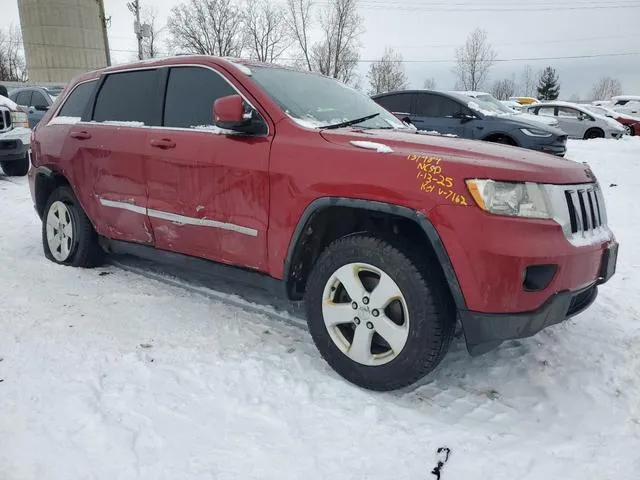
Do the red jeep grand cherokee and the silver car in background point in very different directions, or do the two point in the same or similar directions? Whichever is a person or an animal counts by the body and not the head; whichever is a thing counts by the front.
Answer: same or similar directions

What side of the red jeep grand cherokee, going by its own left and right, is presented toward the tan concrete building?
back

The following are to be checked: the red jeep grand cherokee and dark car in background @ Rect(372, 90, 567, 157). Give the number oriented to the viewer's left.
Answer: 0

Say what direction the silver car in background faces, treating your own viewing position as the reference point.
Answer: facing the viewer and to the right of the viewer

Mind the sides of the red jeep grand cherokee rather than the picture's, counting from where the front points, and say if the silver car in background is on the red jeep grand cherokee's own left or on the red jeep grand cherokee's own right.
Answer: on the red jeep grand cherokee's own left

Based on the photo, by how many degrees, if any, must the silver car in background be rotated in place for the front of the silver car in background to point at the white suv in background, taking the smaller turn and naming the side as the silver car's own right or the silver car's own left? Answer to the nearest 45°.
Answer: approximately 90° to the silver car's own right

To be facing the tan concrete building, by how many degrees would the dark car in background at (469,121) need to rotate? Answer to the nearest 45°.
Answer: approximately 180°

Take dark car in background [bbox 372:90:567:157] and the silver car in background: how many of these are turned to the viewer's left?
0

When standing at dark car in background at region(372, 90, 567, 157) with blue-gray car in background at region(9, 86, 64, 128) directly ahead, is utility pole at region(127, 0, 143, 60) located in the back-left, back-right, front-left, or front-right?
front-right

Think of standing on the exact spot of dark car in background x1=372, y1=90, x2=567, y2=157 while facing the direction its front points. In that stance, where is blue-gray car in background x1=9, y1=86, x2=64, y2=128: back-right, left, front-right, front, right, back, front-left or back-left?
back-right

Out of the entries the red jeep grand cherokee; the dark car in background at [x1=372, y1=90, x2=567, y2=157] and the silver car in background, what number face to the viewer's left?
0

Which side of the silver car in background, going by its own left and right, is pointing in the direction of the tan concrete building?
back

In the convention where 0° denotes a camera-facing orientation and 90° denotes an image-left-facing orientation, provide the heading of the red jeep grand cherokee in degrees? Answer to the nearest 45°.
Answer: approximately 315°

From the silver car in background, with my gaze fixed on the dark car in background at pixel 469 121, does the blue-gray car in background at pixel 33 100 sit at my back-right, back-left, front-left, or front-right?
front-right

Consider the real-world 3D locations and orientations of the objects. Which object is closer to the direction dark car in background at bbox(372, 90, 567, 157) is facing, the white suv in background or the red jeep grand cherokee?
the red jeep grand cherokee

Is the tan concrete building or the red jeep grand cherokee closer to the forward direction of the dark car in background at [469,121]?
the red jeep grand cherokee

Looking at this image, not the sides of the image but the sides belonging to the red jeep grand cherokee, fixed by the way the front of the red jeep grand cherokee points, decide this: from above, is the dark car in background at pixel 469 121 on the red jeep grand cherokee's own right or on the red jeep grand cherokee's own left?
on the red jeep grand cherokee's own left

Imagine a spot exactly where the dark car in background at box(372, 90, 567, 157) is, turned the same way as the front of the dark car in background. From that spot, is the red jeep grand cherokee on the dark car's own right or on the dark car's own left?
on the dark car's own right

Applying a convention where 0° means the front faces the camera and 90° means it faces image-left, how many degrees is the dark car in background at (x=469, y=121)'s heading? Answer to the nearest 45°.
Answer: approximately 315°
